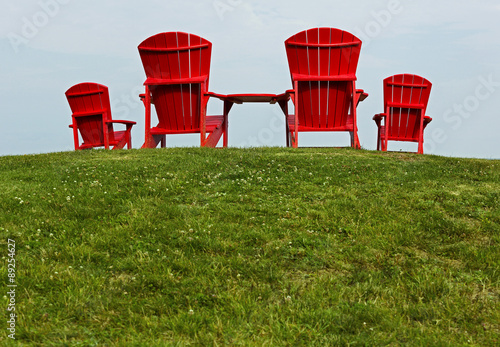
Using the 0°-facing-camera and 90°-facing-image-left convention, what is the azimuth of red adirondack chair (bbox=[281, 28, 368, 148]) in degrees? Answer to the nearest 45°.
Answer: approximately 180°

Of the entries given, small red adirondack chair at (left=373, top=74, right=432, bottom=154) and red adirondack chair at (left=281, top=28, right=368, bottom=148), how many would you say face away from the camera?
2

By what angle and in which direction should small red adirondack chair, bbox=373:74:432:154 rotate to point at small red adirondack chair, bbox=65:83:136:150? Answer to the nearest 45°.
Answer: approximately 90° to its left

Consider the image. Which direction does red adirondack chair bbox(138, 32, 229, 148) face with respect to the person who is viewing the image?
facing away from the viewer and to the right of the viewer

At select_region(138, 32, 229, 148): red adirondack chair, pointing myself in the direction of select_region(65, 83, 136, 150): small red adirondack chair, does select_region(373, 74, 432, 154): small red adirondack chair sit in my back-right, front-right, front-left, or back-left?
back-right

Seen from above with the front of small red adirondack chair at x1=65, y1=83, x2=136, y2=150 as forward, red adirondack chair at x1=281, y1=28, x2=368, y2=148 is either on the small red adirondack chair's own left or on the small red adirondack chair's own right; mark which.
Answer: on the small red adirondack chair's own right

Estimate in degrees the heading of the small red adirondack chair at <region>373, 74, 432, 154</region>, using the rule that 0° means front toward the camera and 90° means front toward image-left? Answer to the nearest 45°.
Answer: approximately 180°

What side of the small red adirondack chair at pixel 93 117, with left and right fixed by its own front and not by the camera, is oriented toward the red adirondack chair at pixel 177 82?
right

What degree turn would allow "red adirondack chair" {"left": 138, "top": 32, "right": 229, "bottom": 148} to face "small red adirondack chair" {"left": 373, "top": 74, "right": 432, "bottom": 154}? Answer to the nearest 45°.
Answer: approximately 45° to its right

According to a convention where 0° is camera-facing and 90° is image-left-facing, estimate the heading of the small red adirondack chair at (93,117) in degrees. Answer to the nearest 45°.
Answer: approximately 225°
